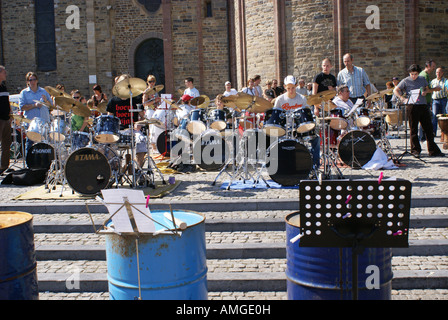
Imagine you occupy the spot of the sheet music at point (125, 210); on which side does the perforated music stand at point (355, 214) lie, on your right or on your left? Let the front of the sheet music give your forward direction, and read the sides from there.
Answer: on your right

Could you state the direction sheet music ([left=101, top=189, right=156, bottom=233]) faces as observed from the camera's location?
facing away from the viewer

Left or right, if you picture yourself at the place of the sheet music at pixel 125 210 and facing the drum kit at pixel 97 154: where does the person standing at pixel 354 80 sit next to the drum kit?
right

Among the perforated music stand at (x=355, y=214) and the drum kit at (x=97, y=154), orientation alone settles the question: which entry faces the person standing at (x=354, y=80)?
the perforated music stand

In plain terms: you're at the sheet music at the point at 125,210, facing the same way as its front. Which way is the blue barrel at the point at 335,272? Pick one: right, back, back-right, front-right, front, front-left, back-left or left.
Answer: right

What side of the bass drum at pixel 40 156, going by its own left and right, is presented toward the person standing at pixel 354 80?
left

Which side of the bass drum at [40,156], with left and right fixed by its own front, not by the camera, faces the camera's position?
front

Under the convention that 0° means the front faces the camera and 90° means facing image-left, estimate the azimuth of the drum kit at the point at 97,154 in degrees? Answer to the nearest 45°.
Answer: approximately 0°

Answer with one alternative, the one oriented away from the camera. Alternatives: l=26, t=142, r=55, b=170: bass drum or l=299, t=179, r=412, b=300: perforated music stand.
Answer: the perforated music stand
